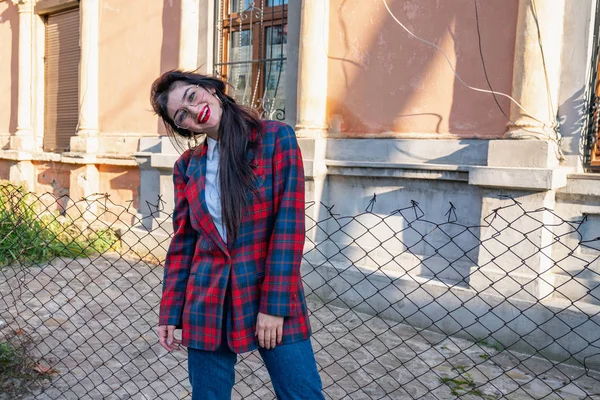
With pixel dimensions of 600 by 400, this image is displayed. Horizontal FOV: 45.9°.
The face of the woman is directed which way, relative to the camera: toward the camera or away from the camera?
toward the camera

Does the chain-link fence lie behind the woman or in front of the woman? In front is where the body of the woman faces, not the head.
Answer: behind
